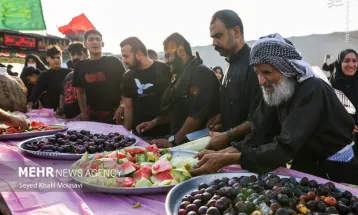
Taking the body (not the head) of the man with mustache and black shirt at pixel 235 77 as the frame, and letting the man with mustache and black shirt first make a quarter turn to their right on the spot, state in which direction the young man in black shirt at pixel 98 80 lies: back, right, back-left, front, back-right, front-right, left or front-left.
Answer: front

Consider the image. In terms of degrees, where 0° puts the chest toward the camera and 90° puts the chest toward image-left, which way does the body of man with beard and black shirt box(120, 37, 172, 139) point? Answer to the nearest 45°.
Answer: approximately 45°

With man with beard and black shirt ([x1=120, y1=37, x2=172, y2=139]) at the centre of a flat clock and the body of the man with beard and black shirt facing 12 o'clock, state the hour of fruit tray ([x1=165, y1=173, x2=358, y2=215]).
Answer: The fruit tray is roughly at 10 o'clock from the man with beard and black shirt.

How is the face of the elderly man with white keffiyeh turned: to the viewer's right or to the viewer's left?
to the viewer's left

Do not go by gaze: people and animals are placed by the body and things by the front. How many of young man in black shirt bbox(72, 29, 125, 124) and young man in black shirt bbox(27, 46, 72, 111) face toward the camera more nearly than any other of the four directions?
2

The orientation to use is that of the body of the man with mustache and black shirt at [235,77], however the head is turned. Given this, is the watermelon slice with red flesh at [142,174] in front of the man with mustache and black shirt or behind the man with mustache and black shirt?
in front

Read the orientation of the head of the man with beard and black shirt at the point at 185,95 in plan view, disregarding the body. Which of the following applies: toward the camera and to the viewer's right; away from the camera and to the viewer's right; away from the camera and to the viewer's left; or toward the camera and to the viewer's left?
toward the camera and to the viewer's left

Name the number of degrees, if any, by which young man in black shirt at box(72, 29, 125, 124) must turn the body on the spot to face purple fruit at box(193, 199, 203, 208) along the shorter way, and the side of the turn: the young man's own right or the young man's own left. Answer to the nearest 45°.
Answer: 0° — they already face it

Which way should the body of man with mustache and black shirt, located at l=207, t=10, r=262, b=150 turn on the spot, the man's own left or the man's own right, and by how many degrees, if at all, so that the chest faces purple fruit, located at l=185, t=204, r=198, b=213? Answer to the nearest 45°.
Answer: approximately 45° to the man's own left

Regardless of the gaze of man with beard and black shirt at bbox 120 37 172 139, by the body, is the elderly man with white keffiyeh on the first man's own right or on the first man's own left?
on the first man's own left
